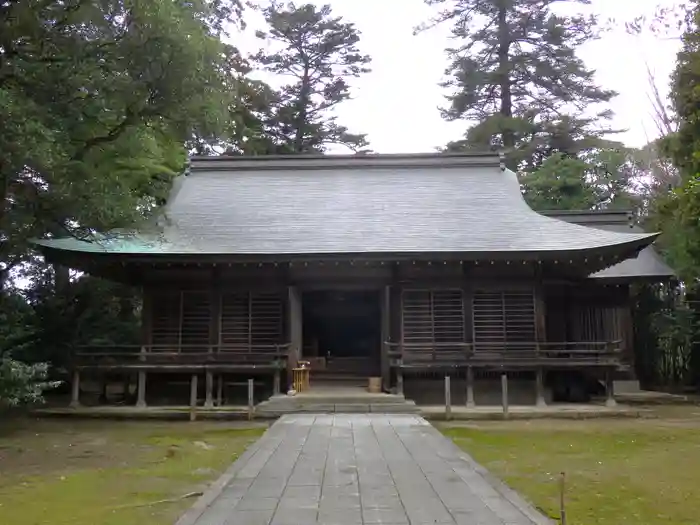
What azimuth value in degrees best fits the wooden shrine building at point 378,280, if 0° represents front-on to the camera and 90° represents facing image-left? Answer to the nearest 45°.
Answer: approximately 0°

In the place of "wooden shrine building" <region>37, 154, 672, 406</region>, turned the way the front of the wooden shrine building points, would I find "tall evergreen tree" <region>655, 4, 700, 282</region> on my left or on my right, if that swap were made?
on my left
